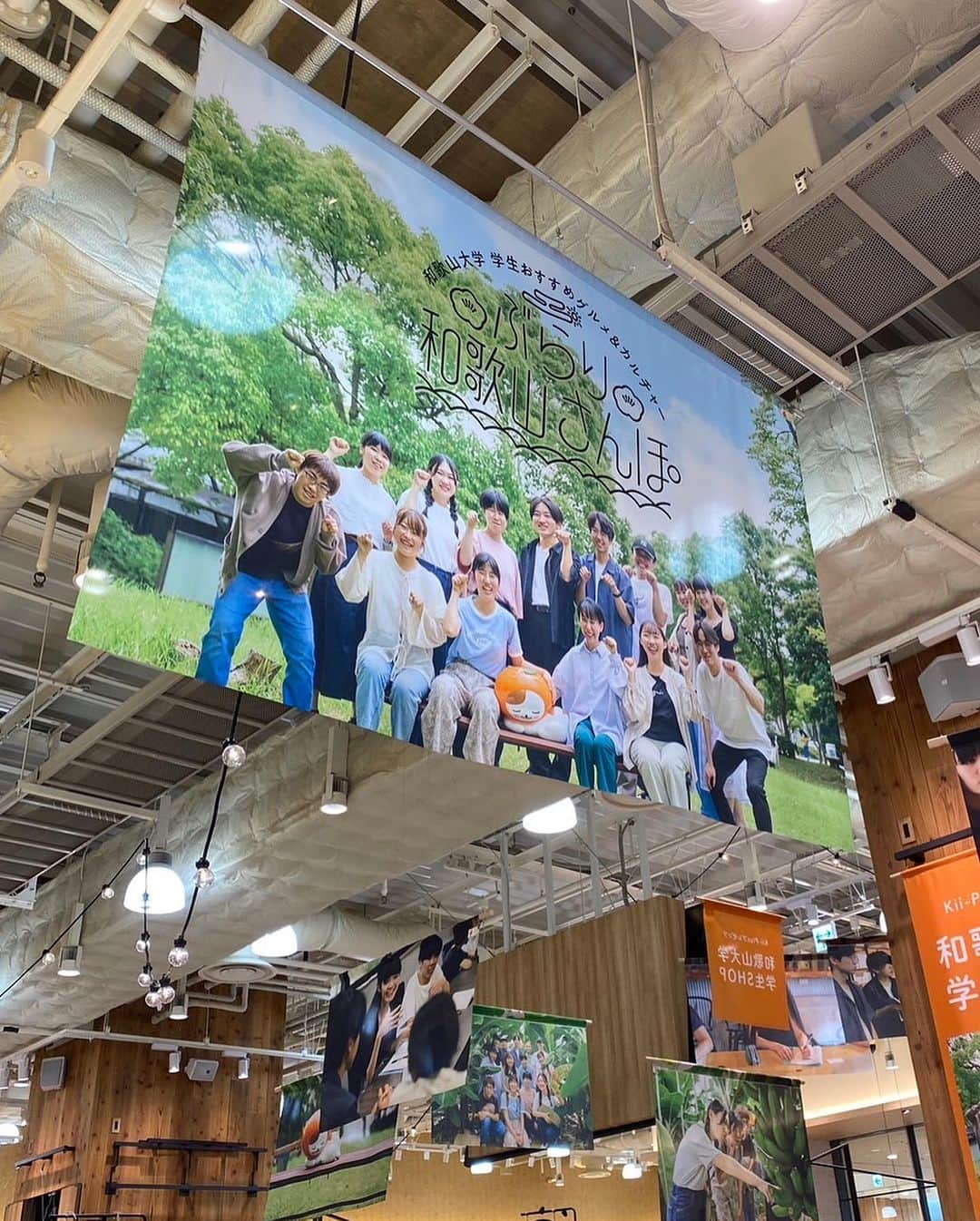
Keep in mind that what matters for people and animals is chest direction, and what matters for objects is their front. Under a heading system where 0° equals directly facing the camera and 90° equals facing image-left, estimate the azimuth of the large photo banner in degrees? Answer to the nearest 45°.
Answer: approximately 315°

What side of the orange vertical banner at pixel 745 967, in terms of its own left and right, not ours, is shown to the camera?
back

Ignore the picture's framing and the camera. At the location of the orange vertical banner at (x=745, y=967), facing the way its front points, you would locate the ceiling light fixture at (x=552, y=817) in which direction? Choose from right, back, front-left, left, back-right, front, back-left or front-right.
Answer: back-left

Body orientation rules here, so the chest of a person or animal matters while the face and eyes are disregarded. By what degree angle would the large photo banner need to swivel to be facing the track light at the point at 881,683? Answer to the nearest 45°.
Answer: approximately 90° to its left

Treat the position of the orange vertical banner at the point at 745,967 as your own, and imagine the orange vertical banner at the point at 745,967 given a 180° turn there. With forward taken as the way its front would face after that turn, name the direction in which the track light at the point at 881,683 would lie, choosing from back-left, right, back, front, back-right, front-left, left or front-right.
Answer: front-left

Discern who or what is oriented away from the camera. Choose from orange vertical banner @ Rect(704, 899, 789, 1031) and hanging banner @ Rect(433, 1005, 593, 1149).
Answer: the orange vertical banner

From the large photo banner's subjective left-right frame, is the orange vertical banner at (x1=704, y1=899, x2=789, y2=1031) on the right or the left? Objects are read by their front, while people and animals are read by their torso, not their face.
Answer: on its left

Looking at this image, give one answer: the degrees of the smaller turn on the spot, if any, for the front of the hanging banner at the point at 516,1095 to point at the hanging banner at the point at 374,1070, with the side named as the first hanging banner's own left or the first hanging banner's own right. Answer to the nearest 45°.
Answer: approximately 45° to the first hanging banner's own right

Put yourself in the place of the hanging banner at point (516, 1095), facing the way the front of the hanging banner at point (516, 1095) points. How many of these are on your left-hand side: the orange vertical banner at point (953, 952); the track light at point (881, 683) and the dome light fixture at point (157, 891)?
2

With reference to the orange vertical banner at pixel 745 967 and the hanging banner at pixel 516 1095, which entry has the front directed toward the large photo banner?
the hanging banner
